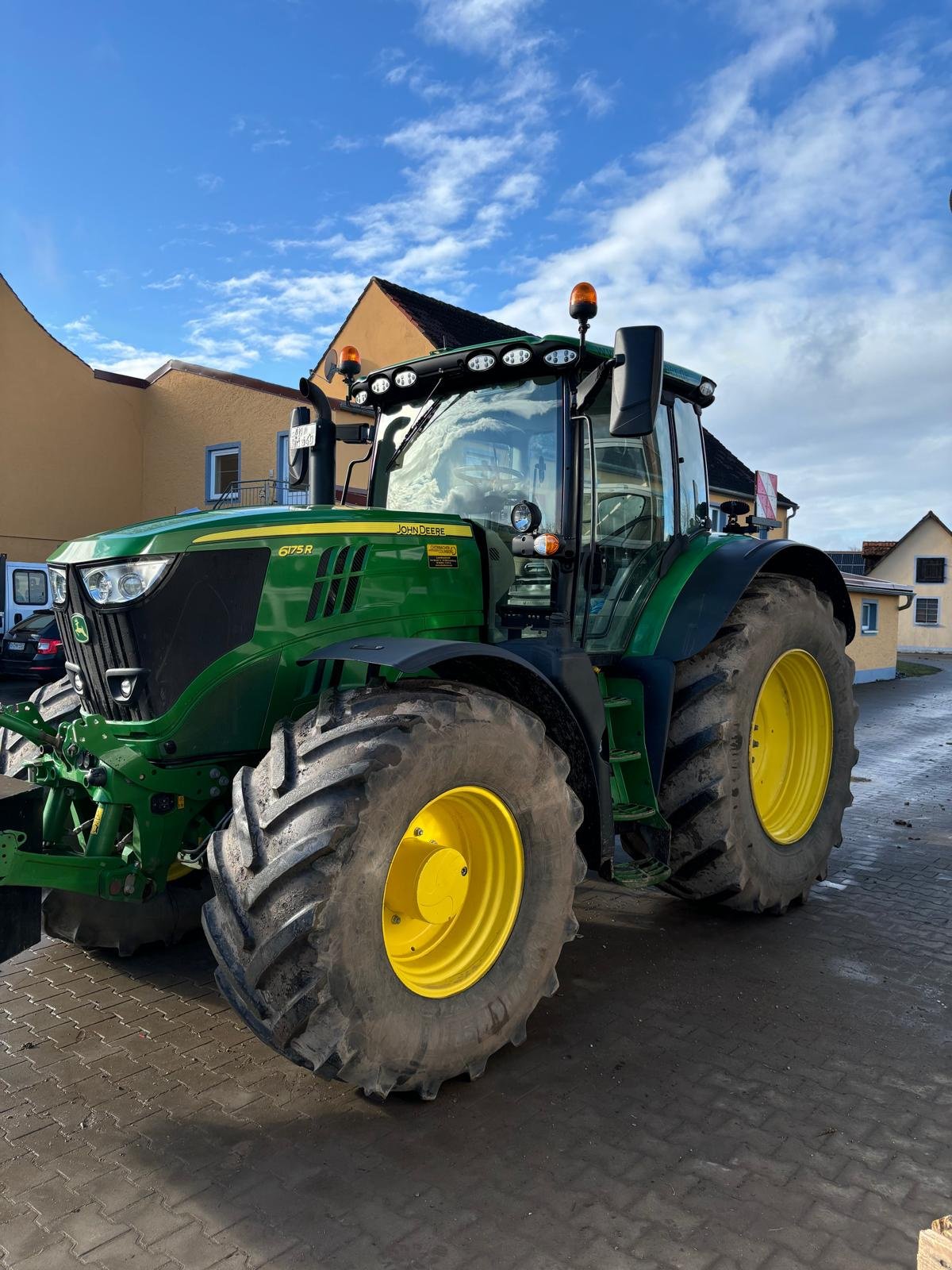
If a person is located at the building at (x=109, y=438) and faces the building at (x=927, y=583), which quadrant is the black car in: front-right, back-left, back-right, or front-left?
back-right

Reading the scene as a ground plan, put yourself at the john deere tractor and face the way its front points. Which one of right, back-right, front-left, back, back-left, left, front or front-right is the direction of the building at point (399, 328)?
back-right

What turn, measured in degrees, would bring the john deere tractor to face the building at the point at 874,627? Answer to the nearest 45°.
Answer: approximately 180°

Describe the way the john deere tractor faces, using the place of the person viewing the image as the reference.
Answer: facing the viewer and to the left of the viewer

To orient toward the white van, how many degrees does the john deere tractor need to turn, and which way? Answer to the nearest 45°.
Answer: approximately 90° to its right

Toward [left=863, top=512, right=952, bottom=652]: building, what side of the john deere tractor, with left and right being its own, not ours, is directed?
back

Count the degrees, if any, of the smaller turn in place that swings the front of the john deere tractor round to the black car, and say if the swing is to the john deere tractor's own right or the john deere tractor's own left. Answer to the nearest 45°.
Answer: approximately 90° to the john deere tractor's own right

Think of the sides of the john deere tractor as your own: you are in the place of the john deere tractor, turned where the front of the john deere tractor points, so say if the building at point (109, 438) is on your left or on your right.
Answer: on your right
